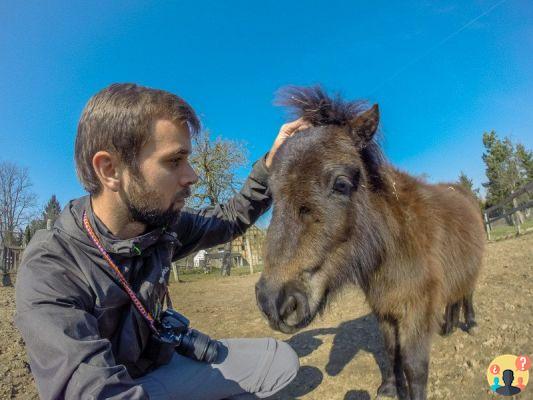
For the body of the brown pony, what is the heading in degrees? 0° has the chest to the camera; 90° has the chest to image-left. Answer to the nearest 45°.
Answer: approximately 45°

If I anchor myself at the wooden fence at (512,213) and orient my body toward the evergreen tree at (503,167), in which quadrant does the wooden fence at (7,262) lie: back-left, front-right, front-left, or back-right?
back-left

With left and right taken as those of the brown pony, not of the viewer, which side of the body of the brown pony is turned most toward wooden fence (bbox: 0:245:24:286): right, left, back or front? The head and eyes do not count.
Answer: right

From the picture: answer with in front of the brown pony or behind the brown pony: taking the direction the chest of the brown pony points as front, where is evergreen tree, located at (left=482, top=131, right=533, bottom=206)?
behind

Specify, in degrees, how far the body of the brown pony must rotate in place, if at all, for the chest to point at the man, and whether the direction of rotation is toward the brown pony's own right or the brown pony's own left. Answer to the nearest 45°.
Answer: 0° — it already faces them

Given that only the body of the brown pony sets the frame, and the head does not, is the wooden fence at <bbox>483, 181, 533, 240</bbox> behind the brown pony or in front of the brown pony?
behind

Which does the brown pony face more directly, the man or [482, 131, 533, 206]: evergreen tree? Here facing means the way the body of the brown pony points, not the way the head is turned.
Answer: the man
